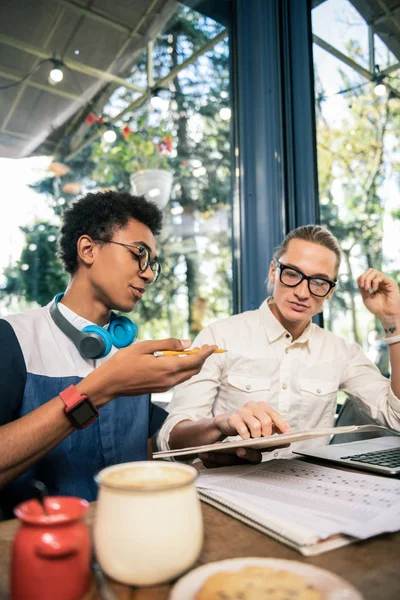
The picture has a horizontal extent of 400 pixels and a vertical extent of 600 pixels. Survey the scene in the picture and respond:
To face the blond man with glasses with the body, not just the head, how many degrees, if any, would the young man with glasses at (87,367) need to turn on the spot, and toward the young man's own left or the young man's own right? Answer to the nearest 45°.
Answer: approximately 90° to the young man's own left

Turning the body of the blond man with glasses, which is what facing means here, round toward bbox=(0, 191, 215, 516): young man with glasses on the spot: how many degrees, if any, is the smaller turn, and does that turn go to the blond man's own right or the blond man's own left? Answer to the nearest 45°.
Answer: approximately 45° to the blond man's own right
